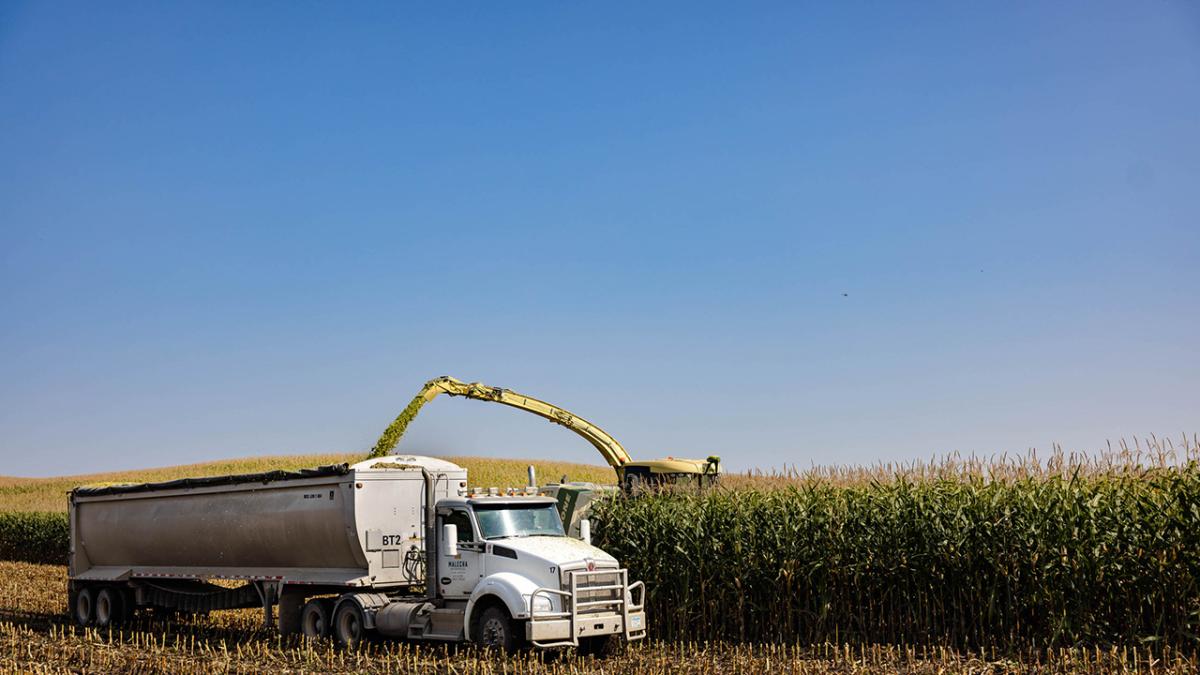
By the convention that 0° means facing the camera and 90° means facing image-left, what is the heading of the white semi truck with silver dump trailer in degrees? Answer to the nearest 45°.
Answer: approximately 315°
